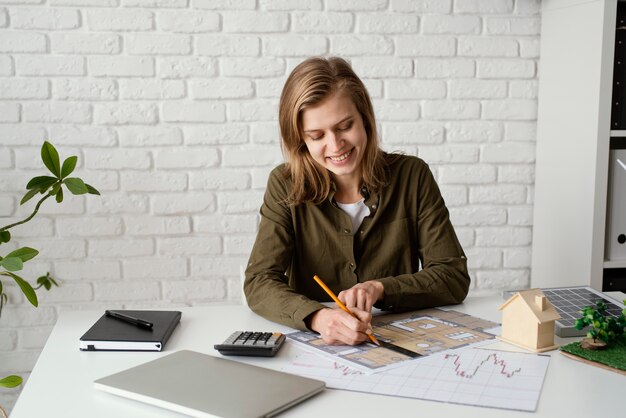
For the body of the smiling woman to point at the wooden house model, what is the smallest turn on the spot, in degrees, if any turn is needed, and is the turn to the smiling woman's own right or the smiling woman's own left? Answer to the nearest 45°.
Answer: approximately 45° to the smiling woman's own left

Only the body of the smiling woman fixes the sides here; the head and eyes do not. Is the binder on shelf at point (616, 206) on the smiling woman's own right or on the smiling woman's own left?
on the smiling woman's own left

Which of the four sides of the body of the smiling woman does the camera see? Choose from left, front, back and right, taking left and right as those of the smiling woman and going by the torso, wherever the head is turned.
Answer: front

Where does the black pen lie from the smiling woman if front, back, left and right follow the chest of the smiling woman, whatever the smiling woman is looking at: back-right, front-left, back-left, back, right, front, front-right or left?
front-right

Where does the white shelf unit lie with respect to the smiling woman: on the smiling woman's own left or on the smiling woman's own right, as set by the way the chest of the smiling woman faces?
on the smiling woman's own left

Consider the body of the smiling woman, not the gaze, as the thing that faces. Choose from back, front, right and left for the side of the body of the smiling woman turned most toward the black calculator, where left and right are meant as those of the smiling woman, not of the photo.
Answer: front

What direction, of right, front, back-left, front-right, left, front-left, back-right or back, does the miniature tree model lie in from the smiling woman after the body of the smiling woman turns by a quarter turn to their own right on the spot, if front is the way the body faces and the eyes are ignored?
back-left

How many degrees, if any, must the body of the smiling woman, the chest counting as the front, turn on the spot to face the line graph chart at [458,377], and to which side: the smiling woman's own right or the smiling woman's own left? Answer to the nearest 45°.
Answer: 0° — they already face it

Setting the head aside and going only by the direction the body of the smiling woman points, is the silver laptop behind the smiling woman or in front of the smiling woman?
in front

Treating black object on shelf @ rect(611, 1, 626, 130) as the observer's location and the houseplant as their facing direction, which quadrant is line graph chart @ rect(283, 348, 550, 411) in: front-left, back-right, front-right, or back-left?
front-left

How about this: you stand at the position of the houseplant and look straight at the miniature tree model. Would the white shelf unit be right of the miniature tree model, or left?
left
